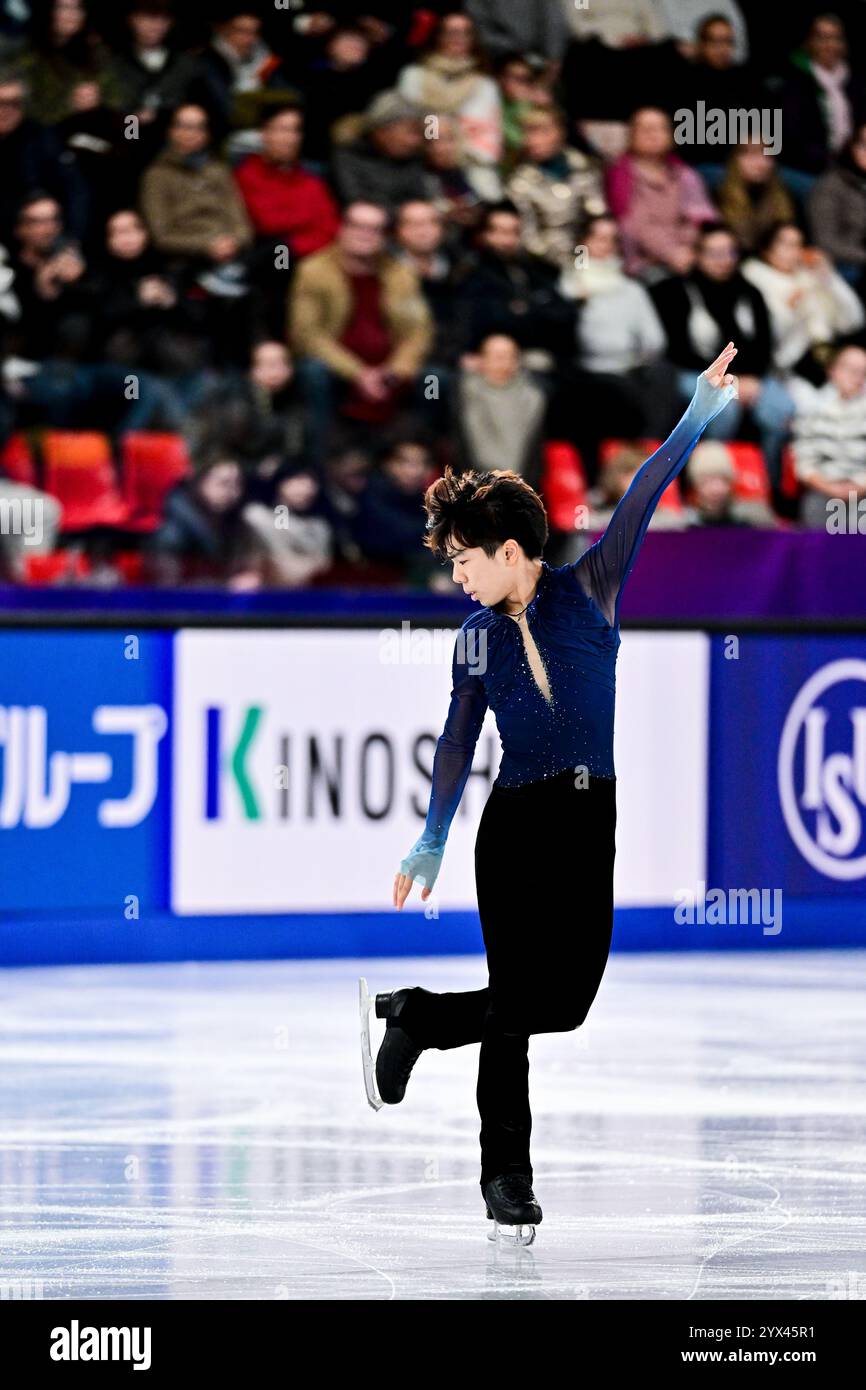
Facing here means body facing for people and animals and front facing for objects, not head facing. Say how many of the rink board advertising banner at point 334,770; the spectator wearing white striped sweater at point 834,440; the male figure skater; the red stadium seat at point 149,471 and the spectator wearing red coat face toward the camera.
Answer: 5

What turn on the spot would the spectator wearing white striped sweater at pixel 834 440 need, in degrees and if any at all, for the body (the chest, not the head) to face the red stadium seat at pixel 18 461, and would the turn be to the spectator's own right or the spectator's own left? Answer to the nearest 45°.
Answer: approximately 45° to the spectator's own right

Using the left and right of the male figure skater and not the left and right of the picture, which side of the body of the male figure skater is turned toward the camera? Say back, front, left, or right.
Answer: front

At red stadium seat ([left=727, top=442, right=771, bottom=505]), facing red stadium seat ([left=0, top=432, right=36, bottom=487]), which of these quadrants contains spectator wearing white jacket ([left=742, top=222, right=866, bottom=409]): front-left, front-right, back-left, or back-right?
back-right

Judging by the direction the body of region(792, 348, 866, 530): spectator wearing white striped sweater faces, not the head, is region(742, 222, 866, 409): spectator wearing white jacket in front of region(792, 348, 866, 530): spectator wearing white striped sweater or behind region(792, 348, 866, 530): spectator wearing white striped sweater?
behind

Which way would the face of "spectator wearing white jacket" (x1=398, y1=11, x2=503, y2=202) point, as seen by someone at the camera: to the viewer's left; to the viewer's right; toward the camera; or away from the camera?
toward the camera

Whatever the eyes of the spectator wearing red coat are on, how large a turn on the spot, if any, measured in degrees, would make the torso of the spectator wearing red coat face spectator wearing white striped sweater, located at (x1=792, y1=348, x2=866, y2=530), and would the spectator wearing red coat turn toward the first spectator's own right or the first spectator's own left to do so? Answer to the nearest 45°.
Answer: approximately 90° to the first spectator's own left

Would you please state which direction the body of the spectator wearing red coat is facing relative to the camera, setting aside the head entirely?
toward the camera

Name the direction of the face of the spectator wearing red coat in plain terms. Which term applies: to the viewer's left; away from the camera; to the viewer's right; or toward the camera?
toward the camera

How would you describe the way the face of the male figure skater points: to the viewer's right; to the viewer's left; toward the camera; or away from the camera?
to the viewer's left

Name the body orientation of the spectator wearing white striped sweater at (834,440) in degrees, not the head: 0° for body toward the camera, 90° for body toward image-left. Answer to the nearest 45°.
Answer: approximately 0°

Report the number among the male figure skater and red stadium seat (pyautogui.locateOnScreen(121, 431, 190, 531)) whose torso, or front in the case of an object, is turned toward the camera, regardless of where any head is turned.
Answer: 2

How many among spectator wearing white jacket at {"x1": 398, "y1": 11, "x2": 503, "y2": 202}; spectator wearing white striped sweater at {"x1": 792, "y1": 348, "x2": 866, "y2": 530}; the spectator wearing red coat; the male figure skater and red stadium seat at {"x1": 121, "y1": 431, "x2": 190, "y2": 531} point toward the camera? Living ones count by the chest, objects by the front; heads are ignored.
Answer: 5

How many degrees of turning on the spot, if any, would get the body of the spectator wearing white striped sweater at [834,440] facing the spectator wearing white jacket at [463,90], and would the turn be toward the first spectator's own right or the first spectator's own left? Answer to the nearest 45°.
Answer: approximately 90° to the first spectator's own right

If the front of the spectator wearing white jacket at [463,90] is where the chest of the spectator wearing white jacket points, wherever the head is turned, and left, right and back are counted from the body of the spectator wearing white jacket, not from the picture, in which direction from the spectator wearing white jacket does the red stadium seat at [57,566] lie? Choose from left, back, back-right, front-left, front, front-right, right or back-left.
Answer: front-right
